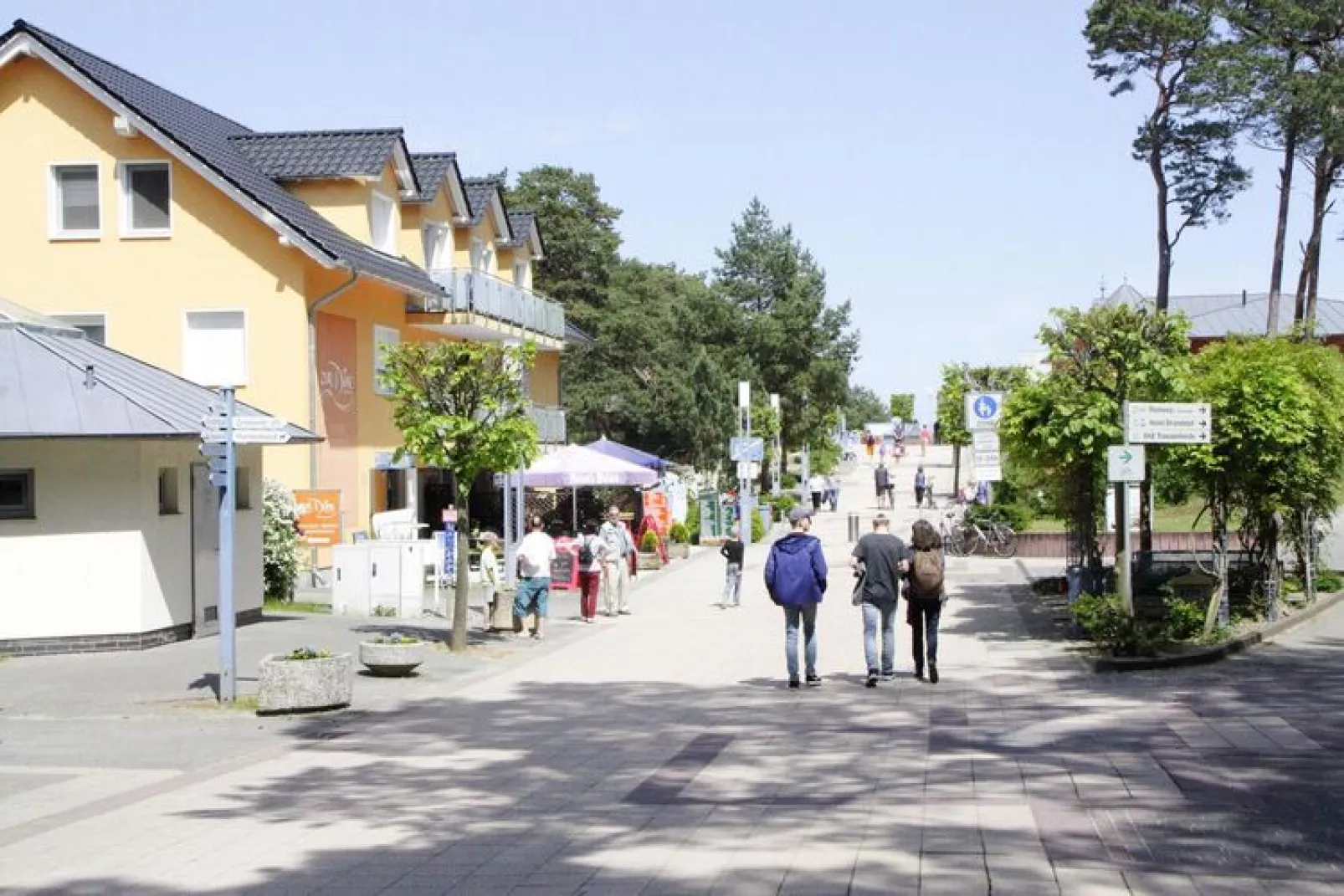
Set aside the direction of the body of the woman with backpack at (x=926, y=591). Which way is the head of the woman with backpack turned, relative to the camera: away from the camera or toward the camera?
away from the camera

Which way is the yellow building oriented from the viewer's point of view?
to the viewer's right

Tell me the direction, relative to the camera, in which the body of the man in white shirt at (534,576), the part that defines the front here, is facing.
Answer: away from the camera

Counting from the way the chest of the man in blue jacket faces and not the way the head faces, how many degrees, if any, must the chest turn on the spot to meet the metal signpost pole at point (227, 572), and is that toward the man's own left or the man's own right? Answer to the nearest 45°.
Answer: approximately 90° to the man's own left

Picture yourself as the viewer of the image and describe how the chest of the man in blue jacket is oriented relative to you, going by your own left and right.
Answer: facing away from the viewer

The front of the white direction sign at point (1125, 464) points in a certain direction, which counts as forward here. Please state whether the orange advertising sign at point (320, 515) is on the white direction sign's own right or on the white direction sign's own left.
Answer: on the white direction sign's own right

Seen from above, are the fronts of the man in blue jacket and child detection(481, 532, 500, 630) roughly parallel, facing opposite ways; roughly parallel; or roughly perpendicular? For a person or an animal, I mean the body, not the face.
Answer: roughly perpendicular

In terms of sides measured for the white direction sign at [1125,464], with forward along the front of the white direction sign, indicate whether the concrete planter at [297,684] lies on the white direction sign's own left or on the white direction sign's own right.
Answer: on the white direction sign's own right

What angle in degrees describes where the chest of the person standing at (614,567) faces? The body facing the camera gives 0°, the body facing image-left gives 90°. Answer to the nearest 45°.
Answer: approximately 0°

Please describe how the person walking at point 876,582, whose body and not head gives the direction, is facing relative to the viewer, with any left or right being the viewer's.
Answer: facing away from the viewer
